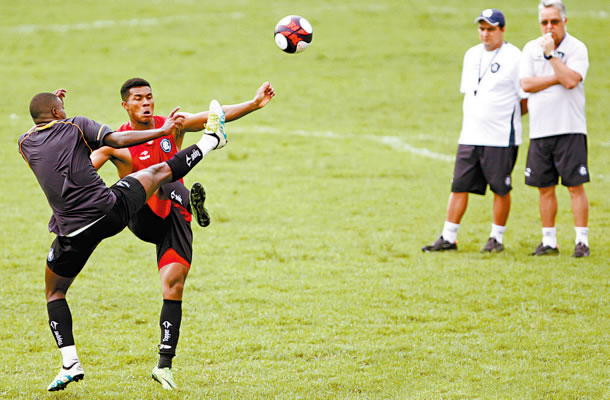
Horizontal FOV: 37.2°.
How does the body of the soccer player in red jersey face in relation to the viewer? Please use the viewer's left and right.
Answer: facing the viewer

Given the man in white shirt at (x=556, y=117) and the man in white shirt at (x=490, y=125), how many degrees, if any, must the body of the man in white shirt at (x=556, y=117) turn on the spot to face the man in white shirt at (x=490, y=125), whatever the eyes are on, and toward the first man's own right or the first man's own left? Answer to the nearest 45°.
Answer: approximately 90° to the first man's own right

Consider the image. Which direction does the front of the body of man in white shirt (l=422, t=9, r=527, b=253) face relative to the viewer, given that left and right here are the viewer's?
facing the viewer and to the left of the viewer

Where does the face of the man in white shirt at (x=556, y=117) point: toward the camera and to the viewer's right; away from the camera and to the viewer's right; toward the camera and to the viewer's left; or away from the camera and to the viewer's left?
toward the camera and to the viewer's left

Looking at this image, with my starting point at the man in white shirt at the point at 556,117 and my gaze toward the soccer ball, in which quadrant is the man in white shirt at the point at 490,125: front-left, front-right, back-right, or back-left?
front-right

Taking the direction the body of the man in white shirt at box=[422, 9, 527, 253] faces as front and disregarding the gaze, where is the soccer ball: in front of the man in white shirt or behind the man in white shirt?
in front

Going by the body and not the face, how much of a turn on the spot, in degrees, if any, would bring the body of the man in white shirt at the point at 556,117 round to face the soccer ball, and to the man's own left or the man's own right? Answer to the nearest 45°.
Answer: approximately 45° to the man's own right

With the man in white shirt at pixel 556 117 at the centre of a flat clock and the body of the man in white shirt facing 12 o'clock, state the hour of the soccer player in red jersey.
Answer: The soccer player in red jersey is roughly at 1 o'clock from the man in white shirt.

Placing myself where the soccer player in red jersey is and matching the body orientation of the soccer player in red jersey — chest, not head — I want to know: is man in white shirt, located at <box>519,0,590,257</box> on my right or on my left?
on my left

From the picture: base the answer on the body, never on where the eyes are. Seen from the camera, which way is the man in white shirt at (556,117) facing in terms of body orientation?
toward the camera

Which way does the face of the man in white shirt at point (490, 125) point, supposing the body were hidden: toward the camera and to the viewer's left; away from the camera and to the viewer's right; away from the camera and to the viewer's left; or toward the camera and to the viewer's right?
toward the camera and to the viewer's left

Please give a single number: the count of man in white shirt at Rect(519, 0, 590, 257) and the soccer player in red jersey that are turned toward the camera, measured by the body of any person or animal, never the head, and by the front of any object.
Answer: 2

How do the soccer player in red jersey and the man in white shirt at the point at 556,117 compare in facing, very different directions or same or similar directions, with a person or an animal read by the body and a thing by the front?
same or similar directions

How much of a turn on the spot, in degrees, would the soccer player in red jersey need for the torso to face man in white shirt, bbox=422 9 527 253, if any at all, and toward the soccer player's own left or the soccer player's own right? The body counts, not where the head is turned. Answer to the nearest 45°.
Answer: approximately 135° to the soccer player's own left
